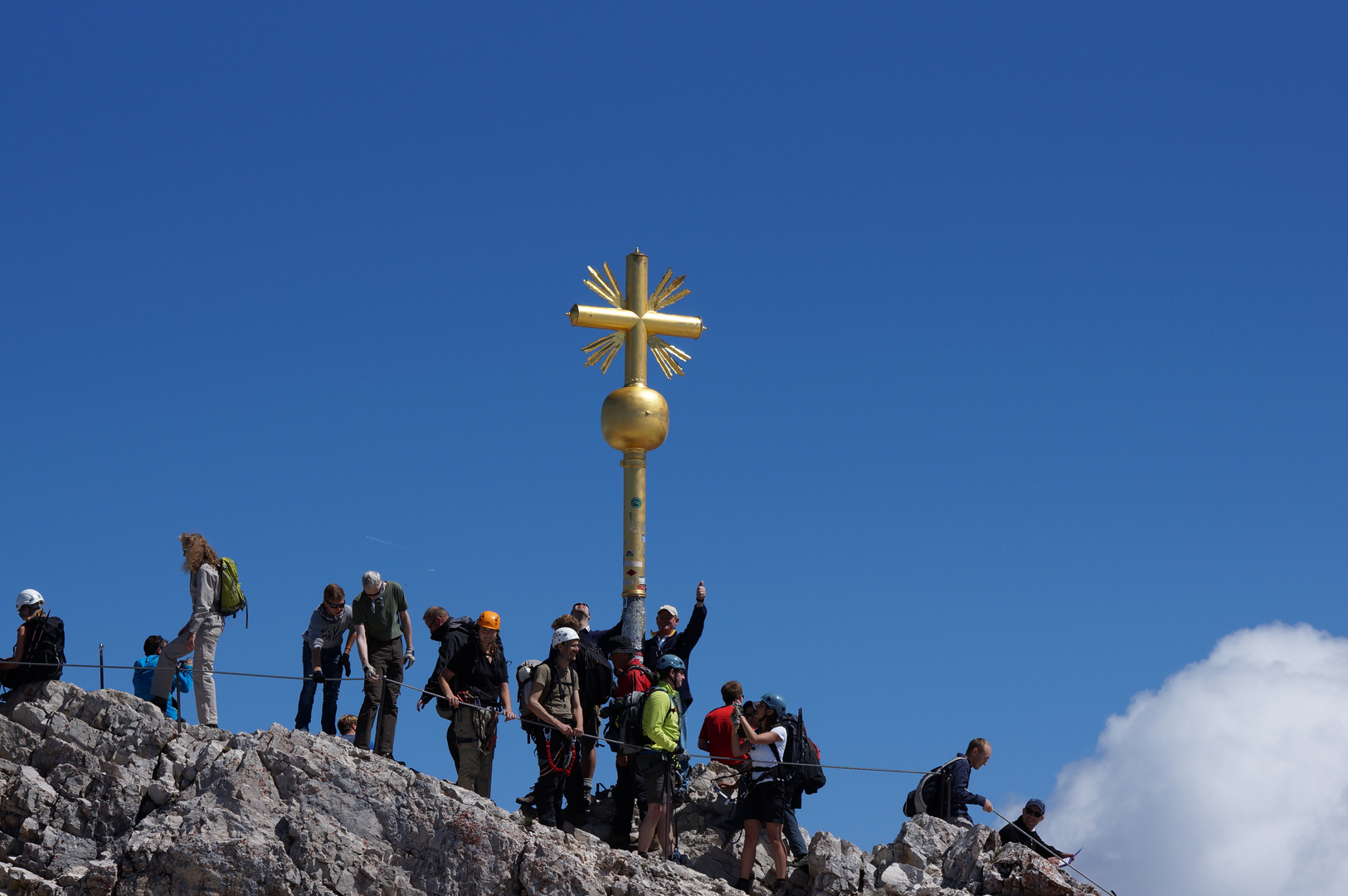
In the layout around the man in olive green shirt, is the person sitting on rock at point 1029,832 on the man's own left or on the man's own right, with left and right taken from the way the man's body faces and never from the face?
on the man's own left

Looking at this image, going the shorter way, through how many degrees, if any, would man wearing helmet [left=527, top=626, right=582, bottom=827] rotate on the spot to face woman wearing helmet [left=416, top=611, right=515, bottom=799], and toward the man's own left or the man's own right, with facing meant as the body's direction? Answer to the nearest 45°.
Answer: approximately 135° to the man's own right

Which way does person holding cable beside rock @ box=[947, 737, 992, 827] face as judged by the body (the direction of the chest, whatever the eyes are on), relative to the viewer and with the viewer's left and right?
facing to the right of the viewer

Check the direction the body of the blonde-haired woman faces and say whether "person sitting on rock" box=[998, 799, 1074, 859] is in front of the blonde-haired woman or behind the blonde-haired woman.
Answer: behind

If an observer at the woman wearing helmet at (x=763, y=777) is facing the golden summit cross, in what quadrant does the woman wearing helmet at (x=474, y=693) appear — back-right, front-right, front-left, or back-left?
front-left

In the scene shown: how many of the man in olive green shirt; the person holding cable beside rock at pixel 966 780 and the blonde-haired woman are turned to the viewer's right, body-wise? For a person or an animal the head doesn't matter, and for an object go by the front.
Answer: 1

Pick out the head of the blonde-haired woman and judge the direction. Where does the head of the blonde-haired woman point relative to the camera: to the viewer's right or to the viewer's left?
to the viewer's left

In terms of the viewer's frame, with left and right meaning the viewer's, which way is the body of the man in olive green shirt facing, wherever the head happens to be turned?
facing the viewer

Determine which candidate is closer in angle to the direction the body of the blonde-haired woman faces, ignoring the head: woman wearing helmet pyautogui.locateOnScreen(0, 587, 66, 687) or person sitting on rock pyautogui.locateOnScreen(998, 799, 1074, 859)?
the woman wearing helmet

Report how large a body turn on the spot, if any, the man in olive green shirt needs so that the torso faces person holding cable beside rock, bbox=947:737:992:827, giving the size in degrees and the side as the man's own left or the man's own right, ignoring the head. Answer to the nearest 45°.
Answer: approximately 90° to the man's own left

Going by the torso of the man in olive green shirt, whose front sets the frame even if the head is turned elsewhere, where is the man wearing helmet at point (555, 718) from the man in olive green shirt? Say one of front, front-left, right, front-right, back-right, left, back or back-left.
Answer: left

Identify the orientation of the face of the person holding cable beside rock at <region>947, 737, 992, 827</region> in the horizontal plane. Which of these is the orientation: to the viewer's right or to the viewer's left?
to the viewer's right

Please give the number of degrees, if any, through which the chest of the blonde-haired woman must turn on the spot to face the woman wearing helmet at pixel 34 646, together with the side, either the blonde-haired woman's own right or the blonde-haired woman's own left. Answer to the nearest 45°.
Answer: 0° — they already face them

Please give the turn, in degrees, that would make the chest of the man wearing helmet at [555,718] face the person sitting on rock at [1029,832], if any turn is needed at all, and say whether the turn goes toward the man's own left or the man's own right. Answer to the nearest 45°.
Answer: approximately 45° to the man's own left

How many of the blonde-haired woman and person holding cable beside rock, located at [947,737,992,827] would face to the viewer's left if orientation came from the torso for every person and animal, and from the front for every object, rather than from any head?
1

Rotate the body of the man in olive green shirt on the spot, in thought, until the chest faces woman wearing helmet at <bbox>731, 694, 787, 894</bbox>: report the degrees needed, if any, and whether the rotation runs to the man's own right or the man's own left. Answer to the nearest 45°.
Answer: approximately 90° to the man's own left

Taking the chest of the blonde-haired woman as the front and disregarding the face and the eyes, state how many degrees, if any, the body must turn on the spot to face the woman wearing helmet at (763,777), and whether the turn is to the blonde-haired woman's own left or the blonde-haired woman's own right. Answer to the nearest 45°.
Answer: approximately 180°

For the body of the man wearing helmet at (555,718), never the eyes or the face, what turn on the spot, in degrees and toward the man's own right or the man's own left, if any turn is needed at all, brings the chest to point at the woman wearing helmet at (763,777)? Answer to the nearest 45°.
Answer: approximately 45° to the man's own left

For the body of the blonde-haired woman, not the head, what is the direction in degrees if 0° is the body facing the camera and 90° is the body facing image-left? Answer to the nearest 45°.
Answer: approximately 90°
